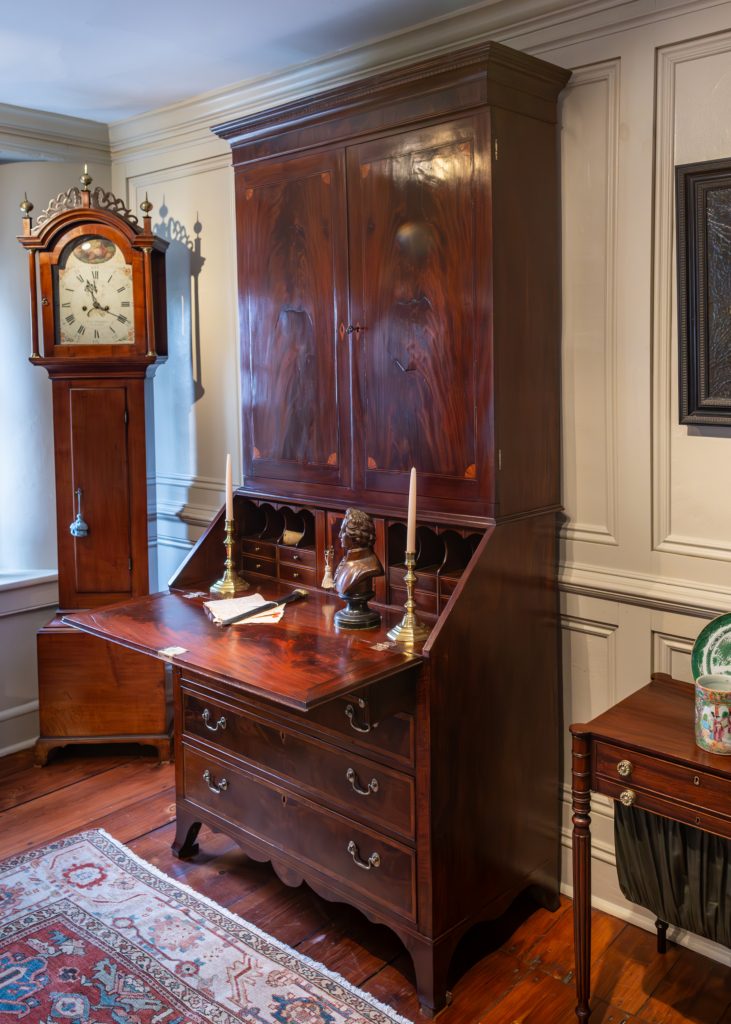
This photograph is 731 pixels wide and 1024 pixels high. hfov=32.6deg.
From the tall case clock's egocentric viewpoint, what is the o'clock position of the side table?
The side table is roughly at 11 o'clock from the tall case clock.

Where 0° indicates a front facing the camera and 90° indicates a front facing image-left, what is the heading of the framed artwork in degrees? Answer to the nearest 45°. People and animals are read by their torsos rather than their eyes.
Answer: approximately 45°

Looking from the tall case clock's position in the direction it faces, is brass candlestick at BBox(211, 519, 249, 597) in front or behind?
in front

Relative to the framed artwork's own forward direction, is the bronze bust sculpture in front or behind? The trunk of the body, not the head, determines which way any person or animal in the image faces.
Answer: in front
